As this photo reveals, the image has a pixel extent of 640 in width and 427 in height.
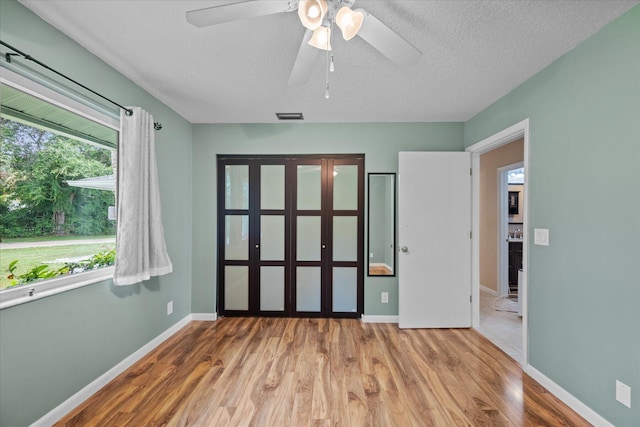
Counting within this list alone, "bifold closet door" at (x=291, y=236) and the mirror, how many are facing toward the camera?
2

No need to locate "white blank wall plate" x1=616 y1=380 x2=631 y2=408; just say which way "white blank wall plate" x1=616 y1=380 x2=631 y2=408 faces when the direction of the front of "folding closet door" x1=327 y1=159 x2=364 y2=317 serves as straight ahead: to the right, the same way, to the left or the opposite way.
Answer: to the right

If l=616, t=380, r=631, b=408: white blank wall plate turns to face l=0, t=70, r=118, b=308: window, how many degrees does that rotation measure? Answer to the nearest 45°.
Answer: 0° — it already faces it

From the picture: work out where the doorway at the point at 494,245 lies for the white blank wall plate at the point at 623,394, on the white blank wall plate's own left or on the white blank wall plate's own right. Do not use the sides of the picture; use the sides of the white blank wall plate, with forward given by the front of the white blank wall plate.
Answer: on the white blank wall plate's own right

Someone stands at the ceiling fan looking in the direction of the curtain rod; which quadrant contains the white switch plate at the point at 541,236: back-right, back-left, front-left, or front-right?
back-right

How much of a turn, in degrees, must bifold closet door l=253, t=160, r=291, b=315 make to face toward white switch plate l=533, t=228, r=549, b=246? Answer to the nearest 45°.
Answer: approximately 45° to its left

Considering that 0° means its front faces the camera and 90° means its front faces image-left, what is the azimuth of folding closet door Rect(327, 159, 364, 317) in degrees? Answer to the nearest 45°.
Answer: approximately 0°

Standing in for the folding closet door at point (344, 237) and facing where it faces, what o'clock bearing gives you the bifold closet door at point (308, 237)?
the bifold closet door at point (308, 237) is roughly at 3 o'clock from the folding closet door at point (344, 237).

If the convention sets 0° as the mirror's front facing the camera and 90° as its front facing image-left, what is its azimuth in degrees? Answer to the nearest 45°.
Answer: approximately 0°

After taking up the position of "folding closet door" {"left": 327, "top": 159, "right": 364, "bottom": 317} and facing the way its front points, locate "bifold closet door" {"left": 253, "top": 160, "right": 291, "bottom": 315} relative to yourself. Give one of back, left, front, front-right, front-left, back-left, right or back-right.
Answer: right

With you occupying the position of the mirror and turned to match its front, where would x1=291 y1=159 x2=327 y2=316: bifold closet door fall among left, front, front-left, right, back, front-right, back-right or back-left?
right

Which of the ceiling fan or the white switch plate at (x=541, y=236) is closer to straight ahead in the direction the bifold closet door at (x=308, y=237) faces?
the ceiling fan

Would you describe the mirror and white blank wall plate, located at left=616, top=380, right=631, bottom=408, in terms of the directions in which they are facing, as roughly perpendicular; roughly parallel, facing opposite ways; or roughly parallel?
roughly perpendicular
